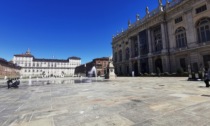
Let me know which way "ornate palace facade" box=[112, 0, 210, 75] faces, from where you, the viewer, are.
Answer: facing the viewer and to the left of the viewer
